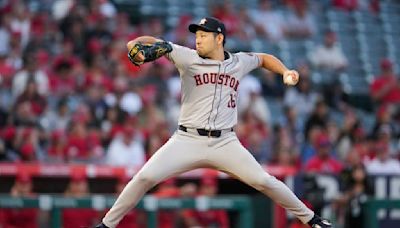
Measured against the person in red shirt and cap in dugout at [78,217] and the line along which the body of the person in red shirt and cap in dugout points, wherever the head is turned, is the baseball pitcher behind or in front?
in front

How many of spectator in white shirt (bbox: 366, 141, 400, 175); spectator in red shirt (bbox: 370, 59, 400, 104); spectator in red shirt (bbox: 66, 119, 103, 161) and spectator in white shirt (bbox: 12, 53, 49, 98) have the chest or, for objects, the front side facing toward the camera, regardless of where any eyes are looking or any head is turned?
4

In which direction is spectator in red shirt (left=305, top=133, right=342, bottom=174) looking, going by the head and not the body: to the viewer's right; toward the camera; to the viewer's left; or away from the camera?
toward the camera

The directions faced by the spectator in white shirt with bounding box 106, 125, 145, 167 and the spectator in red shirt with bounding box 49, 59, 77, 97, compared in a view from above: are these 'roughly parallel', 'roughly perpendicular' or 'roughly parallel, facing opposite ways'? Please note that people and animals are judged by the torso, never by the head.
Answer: roughly parallel

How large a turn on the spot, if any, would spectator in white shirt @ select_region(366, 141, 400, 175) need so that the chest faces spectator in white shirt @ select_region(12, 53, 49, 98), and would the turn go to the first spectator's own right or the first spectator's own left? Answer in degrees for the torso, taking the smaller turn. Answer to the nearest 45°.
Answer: approximately 90° to the first spectator's own right

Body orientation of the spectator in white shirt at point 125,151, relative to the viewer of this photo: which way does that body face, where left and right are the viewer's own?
facing the viewer

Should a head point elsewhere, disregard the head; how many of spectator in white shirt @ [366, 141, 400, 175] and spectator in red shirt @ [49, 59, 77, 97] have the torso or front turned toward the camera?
2

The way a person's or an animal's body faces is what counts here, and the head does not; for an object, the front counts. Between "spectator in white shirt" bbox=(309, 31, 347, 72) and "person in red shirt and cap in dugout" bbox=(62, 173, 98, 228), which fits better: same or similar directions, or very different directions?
same or similar directions

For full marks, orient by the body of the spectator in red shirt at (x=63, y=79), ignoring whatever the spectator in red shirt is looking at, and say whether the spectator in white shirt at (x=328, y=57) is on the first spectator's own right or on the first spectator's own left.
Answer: on the first spectator's own left

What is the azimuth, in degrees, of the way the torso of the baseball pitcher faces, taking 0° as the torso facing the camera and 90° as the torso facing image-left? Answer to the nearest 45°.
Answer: approximately 0°

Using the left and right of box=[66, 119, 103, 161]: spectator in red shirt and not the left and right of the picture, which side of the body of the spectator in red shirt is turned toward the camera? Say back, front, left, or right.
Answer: front

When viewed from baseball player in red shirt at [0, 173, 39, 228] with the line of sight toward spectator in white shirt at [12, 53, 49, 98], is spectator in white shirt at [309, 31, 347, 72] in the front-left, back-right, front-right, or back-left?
front-right

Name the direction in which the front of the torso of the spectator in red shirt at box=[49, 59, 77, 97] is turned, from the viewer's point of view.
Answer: toward the camera

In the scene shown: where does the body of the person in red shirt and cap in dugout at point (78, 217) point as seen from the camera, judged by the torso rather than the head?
toward the camera
